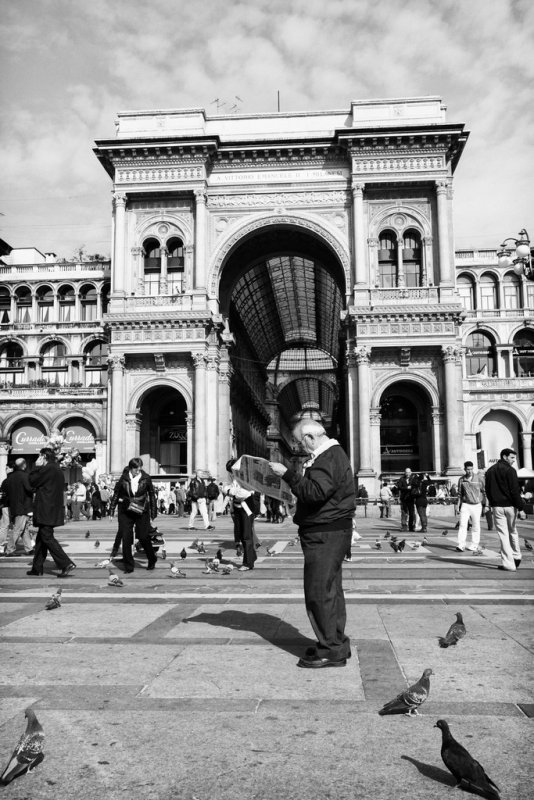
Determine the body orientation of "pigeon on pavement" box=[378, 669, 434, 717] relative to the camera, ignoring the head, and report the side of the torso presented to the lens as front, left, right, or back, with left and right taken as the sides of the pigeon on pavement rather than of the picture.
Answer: right

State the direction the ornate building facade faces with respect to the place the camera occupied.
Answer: facing the viewer

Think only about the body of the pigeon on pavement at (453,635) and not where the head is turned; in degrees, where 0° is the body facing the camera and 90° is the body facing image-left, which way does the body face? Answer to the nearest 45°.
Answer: approximately 225°

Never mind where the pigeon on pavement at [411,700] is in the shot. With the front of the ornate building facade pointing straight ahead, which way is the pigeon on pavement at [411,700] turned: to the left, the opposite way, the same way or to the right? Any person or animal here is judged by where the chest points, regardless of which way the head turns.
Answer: to the left

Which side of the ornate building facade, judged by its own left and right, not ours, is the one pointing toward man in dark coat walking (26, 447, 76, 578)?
front

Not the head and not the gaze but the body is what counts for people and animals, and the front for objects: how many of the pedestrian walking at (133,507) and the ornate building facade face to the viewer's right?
0

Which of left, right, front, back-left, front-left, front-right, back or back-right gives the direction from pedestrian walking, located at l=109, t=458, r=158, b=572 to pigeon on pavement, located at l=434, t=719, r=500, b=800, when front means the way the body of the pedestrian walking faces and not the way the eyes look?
front

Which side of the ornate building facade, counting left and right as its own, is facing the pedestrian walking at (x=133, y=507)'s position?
front

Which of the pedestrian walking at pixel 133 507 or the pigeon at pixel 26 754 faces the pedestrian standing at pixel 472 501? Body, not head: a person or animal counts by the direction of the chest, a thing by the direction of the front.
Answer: the pigeon

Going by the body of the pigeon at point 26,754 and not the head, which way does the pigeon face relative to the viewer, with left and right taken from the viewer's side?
facing away from the viewer and to the right of the viewer

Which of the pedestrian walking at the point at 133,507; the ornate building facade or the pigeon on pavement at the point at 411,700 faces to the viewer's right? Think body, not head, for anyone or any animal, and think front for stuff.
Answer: the pigeon on pavement

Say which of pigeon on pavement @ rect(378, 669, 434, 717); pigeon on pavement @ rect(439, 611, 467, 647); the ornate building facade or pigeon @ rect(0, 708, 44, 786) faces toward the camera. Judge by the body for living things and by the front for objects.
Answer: the ornate building facade

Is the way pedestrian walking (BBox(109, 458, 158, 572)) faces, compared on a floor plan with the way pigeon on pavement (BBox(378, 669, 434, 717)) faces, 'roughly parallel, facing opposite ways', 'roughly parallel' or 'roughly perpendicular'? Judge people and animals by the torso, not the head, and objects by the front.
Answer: roughly perpendicular

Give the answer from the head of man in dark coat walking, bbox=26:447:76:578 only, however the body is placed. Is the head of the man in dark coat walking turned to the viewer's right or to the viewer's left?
to the viewer's left

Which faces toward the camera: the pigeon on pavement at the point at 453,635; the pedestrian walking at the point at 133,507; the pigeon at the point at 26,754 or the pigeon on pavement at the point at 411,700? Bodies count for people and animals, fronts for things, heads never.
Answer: the pedestrian walking

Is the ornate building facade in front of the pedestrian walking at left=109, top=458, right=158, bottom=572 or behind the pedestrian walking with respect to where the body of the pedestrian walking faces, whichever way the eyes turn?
behind

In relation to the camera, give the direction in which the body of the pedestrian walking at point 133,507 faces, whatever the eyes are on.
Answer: toward the camera

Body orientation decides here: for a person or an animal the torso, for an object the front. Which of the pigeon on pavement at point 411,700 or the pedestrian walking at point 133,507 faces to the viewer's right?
the pigeon on pavement
